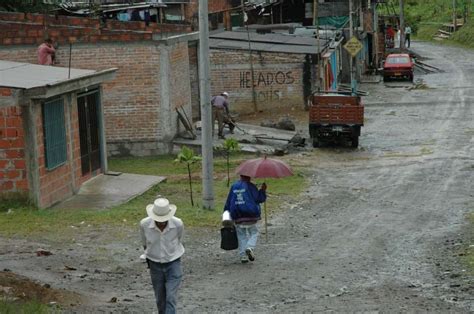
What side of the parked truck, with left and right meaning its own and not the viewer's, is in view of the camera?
back

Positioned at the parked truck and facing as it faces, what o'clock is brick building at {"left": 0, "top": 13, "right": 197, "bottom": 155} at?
The brick building is roughly at 8 o'clock from the parked truck.

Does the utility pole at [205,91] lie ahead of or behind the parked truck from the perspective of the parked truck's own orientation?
behind

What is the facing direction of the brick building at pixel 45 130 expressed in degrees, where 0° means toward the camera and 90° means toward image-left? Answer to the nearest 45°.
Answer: approximately 315°
